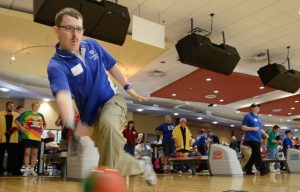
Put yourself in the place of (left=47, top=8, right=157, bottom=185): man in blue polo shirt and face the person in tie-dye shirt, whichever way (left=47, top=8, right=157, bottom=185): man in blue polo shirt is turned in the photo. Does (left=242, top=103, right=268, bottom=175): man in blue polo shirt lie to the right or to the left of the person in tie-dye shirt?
right

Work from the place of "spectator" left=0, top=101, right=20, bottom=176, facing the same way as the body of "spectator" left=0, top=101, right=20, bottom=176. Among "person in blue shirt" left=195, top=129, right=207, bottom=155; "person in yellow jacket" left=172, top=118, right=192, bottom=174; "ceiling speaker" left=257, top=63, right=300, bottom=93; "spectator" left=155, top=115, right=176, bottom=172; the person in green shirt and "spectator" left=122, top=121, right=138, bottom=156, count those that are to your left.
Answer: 6

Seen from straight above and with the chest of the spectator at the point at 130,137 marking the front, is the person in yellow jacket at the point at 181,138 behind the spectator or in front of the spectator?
in front

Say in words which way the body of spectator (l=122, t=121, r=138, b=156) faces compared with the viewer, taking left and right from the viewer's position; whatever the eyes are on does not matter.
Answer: facing the viewer and to the right of the viewer

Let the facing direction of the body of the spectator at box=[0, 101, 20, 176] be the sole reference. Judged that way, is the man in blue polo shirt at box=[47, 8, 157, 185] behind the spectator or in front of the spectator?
in front

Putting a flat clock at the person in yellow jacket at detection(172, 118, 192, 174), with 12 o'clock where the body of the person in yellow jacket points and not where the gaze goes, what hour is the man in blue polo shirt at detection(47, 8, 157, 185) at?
The man in blue polo shirt is roughly at 12 o'clock from the person in yellow jacket.

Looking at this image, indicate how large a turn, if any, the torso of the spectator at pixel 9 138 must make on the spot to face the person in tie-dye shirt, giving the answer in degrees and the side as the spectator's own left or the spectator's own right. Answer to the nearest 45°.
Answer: approximately 45° to the spectator's own left

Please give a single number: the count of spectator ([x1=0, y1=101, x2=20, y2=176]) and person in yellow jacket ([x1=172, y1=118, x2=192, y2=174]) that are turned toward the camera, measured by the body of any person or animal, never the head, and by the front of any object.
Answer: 2

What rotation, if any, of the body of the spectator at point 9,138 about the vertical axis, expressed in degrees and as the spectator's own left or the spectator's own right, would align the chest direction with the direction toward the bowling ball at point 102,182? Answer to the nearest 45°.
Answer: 0° — they already face it

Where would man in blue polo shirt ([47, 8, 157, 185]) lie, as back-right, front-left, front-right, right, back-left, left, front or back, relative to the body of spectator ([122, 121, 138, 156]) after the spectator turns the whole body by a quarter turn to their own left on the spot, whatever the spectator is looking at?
back-right

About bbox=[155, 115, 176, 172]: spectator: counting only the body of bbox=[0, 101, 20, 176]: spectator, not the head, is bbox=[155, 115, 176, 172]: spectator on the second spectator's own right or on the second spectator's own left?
on the second spectator's own left

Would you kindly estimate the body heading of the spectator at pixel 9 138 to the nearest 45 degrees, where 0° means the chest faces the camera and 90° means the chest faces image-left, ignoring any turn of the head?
approximately 0°

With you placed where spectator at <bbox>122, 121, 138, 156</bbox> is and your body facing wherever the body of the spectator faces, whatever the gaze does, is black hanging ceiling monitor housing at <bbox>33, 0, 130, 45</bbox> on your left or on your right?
on your right

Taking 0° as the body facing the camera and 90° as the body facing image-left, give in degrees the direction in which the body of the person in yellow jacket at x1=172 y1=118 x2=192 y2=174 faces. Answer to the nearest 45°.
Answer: approximately 0°
